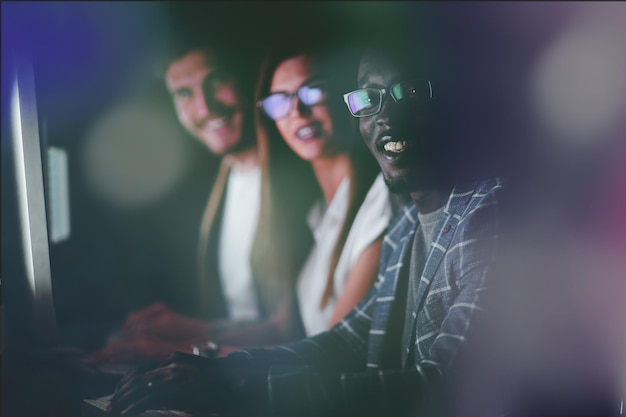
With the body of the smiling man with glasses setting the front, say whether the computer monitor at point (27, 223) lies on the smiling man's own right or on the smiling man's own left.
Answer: on the smiling man's own right

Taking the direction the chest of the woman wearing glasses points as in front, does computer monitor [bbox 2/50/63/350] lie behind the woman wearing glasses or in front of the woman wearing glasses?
in front

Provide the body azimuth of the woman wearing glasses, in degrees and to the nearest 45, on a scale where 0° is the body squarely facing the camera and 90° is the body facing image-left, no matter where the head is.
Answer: approximately 45°

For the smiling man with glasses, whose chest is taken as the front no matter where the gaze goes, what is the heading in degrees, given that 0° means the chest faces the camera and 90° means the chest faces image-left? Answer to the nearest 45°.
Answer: approximately 45°
